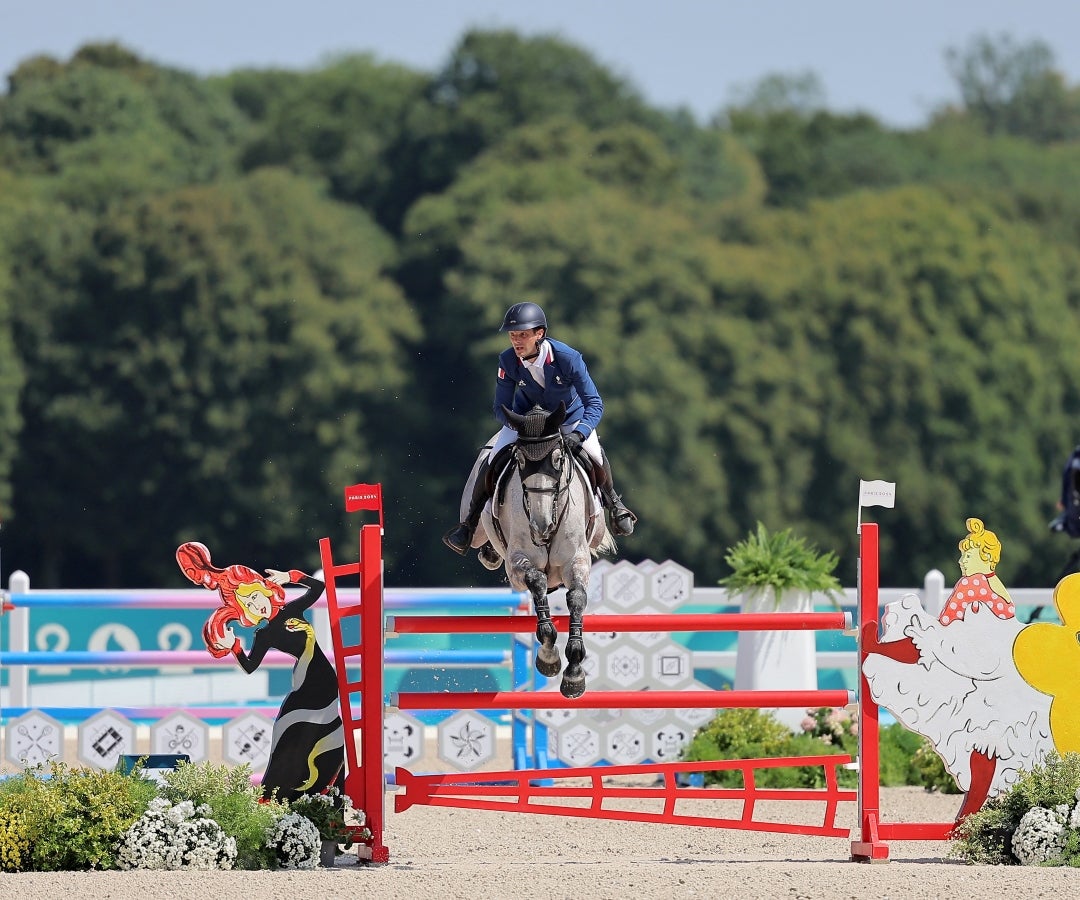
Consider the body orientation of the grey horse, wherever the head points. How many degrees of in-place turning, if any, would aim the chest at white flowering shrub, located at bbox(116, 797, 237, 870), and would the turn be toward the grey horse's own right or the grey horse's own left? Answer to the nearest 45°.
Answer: approximately 90° to the grey horse's own right

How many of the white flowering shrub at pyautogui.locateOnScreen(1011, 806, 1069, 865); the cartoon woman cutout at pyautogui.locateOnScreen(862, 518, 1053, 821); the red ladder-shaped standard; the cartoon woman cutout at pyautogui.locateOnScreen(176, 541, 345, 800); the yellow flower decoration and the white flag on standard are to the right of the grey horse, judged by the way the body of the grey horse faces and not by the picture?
2

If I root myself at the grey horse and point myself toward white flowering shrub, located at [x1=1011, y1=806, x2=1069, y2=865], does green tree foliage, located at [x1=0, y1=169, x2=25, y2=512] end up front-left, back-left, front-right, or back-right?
back-left

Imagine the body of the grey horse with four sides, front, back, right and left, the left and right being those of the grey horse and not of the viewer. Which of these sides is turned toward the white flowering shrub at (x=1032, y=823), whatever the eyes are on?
left

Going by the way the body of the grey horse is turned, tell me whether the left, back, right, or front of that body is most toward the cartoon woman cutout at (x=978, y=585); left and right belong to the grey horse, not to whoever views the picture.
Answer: left

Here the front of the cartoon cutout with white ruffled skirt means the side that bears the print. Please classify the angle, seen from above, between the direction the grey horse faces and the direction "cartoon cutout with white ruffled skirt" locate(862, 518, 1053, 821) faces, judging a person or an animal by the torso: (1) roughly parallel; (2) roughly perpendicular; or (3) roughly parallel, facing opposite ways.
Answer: roughly parallel

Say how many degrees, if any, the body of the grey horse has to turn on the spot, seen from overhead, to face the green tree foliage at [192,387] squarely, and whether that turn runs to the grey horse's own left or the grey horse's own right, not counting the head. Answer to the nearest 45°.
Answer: approximately 180°

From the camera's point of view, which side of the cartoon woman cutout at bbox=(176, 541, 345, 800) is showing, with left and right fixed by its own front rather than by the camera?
front

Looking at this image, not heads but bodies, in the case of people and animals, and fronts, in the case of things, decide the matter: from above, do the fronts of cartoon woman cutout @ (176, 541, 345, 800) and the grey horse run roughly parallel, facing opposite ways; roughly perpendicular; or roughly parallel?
roughly parallel

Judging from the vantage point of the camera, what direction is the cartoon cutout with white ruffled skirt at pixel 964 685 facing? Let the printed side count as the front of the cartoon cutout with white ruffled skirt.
facing the viewer
